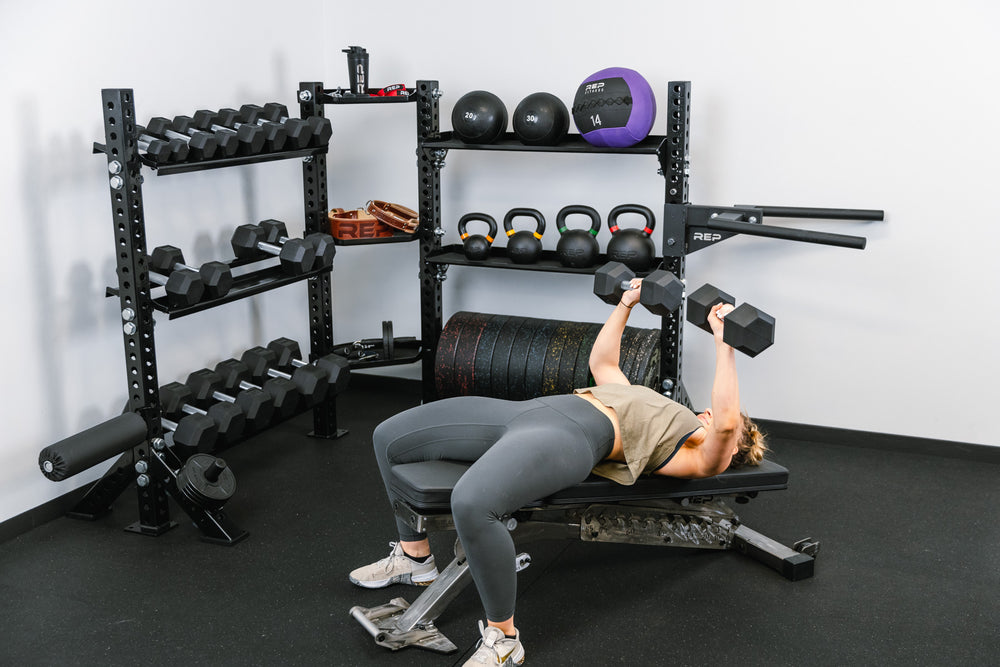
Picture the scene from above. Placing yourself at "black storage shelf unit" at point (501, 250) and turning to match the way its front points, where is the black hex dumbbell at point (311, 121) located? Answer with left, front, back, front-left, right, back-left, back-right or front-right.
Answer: right

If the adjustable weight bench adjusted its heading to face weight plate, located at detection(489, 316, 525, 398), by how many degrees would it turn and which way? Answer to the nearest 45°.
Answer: approximately 135° to its right

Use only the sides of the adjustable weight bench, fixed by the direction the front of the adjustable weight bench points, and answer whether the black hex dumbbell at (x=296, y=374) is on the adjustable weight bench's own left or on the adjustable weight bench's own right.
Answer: on the adjustable weight bench's own right

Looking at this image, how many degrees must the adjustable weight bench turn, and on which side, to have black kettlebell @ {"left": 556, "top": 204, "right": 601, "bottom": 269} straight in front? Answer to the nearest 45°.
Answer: approximately 135° to its right

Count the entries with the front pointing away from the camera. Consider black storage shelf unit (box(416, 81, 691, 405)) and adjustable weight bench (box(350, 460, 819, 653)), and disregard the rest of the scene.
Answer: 0

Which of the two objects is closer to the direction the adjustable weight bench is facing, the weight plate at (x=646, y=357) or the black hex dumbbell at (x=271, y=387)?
the black hex dumbbell

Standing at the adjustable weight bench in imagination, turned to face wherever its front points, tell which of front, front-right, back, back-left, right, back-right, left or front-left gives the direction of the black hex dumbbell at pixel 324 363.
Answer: right

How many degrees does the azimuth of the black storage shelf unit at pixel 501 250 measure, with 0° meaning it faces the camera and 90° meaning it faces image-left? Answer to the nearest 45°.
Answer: approximately 0°

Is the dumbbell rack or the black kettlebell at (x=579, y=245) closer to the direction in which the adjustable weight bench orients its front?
the dumbbell rack

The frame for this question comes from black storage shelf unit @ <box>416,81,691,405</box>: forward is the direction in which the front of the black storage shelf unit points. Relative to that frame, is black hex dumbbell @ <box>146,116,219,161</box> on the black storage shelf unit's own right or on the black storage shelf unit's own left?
on the black storage shelf unit's own right

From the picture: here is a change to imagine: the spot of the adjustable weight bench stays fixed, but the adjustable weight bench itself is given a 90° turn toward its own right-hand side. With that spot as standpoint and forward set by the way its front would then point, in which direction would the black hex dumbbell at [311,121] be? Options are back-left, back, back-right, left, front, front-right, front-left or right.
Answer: front

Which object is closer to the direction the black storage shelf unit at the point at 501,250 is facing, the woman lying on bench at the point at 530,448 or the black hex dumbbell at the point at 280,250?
the woman lying on bench

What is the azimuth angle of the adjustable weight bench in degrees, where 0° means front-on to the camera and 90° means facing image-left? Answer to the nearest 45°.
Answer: approximately 45°
